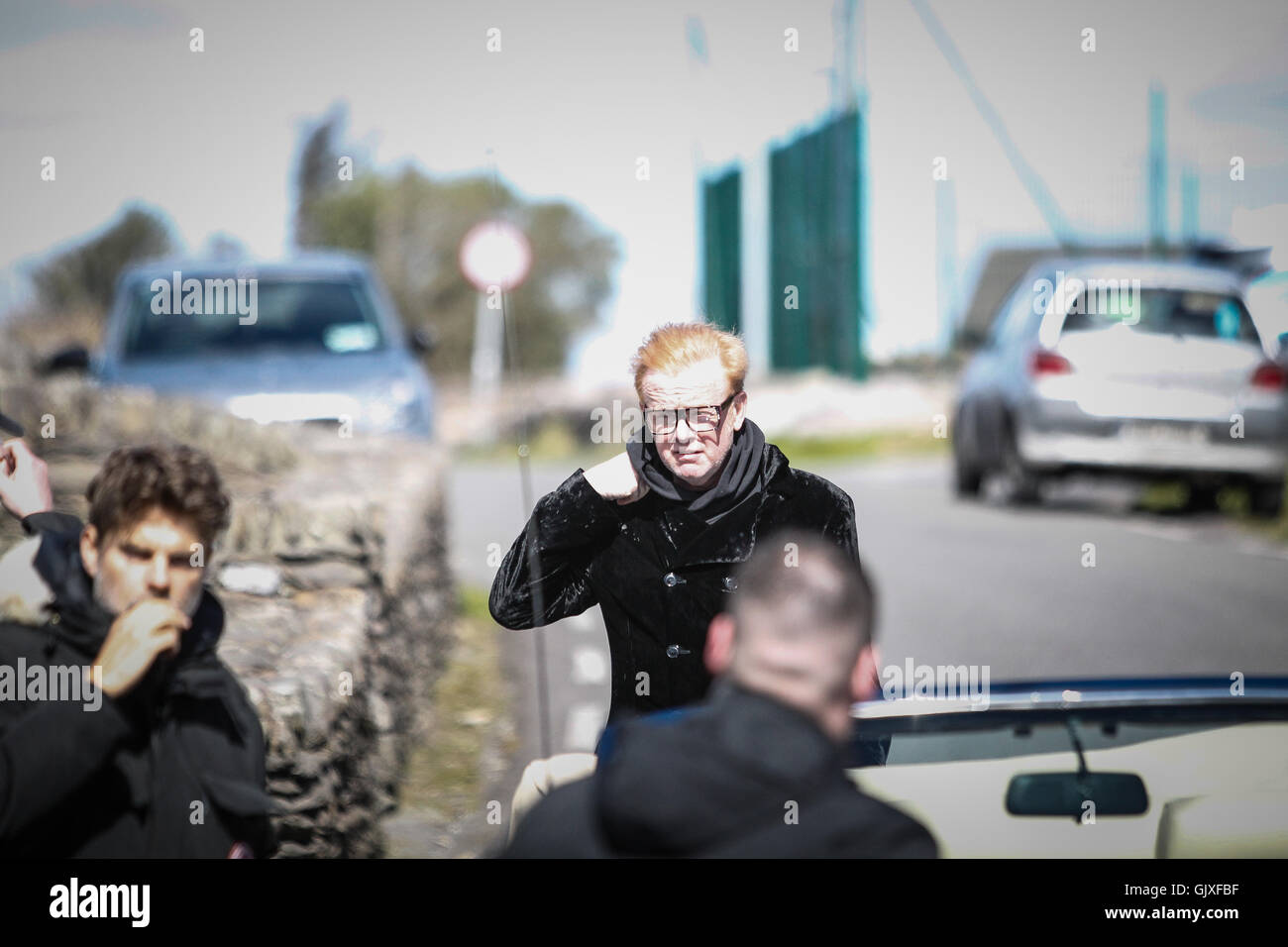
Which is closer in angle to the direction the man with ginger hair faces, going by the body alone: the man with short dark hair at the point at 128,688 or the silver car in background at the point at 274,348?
the man with short dark hair

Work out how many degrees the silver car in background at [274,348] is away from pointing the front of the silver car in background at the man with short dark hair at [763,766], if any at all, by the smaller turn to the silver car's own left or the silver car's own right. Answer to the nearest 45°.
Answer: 0° — it already faces them

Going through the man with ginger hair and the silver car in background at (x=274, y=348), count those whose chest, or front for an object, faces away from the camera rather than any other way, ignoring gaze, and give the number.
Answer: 0

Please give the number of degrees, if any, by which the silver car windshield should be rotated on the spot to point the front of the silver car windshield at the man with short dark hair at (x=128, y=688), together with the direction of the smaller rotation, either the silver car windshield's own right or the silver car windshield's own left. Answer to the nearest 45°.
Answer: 0° — it already faces them

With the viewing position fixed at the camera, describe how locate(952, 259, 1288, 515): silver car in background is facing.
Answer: facing away from the viewer
